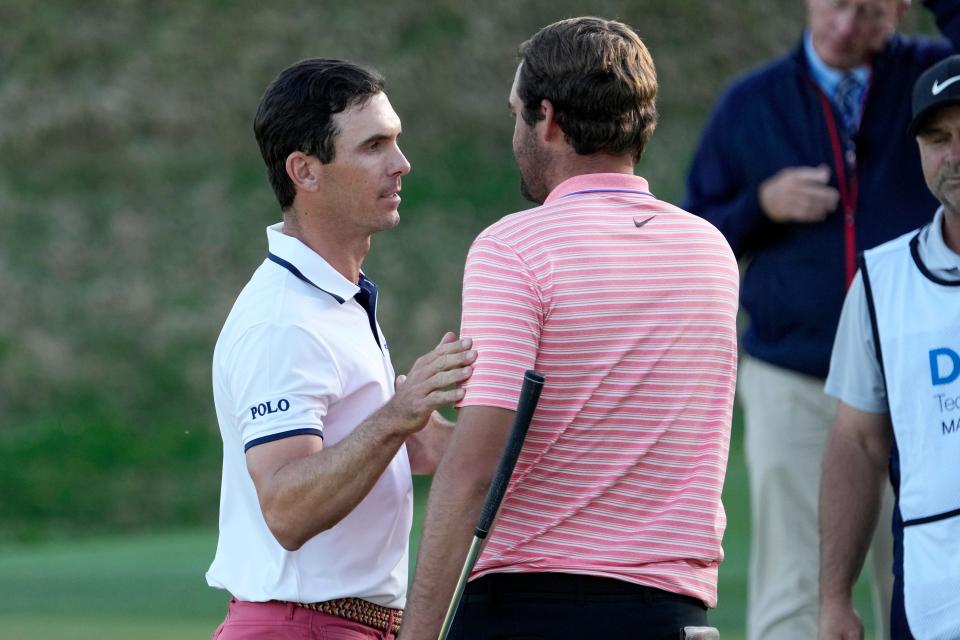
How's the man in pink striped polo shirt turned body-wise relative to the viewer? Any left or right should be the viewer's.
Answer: facing away from the viewer and to the left of the viewer

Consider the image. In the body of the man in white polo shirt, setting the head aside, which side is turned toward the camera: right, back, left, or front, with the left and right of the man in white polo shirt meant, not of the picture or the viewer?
right

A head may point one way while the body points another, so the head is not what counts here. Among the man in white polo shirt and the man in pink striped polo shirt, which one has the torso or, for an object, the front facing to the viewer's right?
the man in white polo shirt

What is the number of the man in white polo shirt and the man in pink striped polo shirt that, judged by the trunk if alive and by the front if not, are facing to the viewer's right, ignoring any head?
1

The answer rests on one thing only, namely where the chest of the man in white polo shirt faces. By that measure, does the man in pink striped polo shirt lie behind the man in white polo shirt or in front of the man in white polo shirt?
in front

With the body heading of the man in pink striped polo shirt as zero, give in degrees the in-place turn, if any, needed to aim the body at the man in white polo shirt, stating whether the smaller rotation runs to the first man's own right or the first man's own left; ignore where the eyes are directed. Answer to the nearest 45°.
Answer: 0° — they already face them
